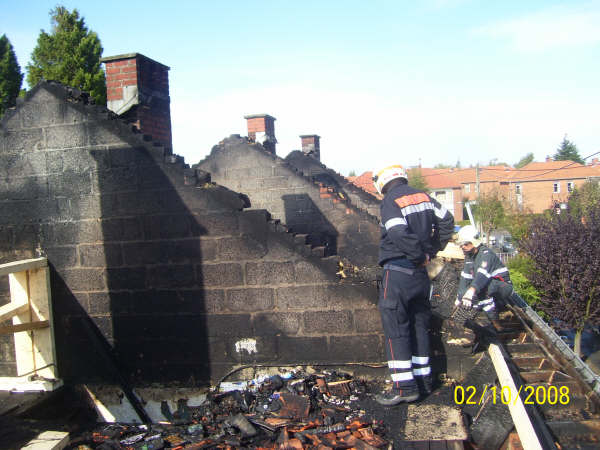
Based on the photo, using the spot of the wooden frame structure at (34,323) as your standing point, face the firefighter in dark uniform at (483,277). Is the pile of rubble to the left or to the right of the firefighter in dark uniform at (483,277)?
right

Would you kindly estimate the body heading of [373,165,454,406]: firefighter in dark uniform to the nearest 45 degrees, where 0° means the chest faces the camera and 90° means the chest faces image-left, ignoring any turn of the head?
approximately 135°

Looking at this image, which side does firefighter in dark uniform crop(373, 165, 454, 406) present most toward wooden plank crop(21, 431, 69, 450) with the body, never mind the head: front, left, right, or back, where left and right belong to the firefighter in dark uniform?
left

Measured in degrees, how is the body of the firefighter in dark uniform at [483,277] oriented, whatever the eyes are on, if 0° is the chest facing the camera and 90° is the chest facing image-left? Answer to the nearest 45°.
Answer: approximately 45°

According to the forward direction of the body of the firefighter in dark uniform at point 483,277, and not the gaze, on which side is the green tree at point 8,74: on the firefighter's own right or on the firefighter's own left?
on the firefighter's own right
